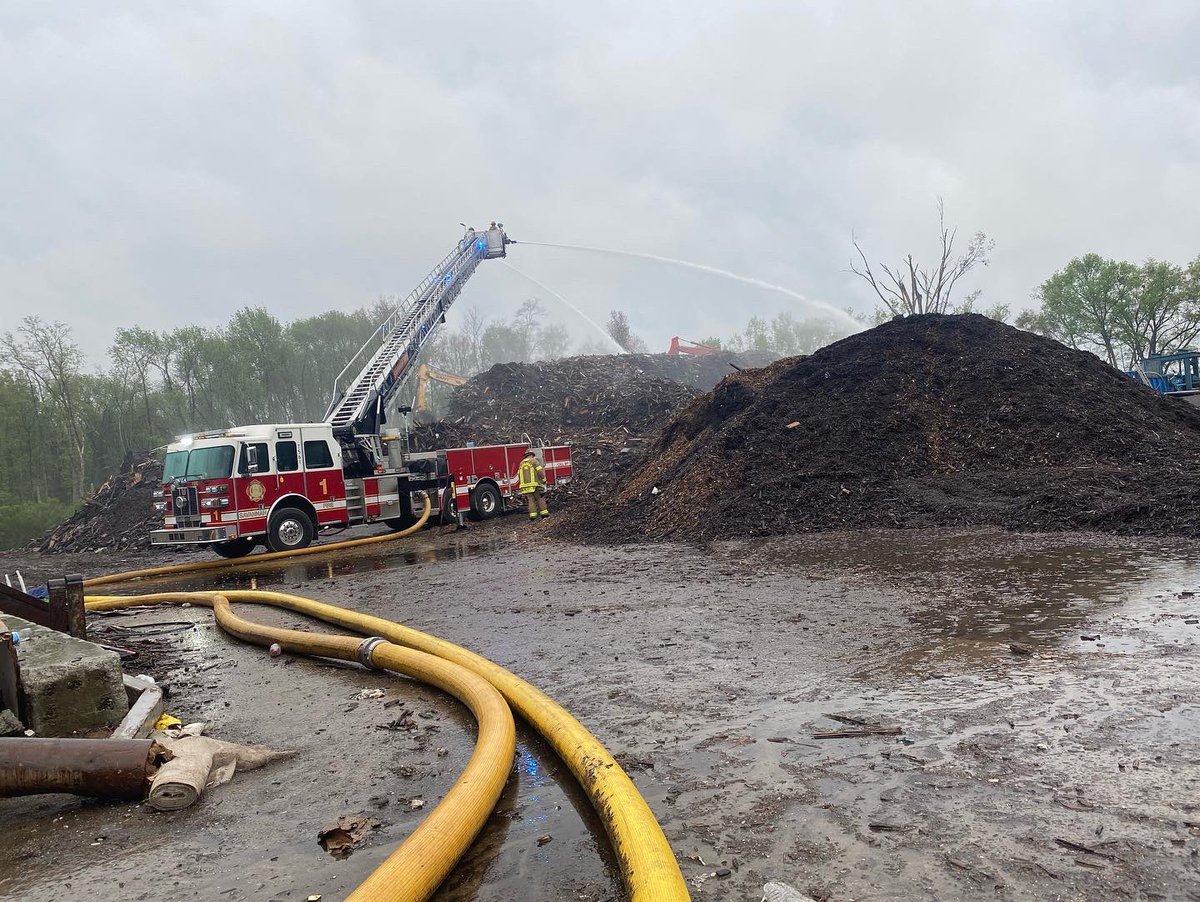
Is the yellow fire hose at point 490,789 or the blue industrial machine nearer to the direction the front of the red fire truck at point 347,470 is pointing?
the yellow fire hose

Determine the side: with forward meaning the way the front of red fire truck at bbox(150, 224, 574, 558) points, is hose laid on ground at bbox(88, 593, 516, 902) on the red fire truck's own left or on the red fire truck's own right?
on the red fire truck's own left

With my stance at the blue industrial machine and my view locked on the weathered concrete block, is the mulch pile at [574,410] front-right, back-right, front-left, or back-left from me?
front-right

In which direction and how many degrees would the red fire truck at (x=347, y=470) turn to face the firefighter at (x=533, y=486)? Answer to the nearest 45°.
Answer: approximately 135° to its left

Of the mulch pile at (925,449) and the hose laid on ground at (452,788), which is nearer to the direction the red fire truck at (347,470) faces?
the hose laid on ground

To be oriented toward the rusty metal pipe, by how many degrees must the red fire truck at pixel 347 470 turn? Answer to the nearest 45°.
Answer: approximately 45° to its left

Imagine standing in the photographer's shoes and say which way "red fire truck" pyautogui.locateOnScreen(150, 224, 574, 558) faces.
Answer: facing the viewer and to the left of the viewer

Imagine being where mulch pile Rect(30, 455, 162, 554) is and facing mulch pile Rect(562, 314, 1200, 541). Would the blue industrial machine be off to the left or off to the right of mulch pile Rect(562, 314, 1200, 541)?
left

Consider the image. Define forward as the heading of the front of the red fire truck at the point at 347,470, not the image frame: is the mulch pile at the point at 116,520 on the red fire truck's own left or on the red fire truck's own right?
on the red fire truck's own right

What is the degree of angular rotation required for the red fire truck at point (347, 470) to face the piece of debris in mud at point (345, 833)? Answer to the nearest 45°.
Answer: approximately 45° to its left

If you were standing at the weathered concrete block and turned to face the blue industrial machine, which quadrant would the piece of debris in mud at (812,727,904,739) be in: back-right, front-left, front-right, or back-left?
front-right

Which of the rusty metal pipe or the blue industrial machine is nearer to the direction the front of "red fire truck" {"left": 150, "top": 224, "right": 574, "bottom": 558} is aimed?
the rusty metal pipe

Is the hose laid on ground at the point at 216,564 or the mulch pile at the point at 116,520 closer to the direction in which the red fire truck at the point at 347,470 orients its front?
the hose laid on ground

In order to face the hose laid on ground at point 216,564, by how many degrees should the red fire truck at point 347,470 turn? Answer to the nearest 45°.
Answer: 0° — it already faces it
